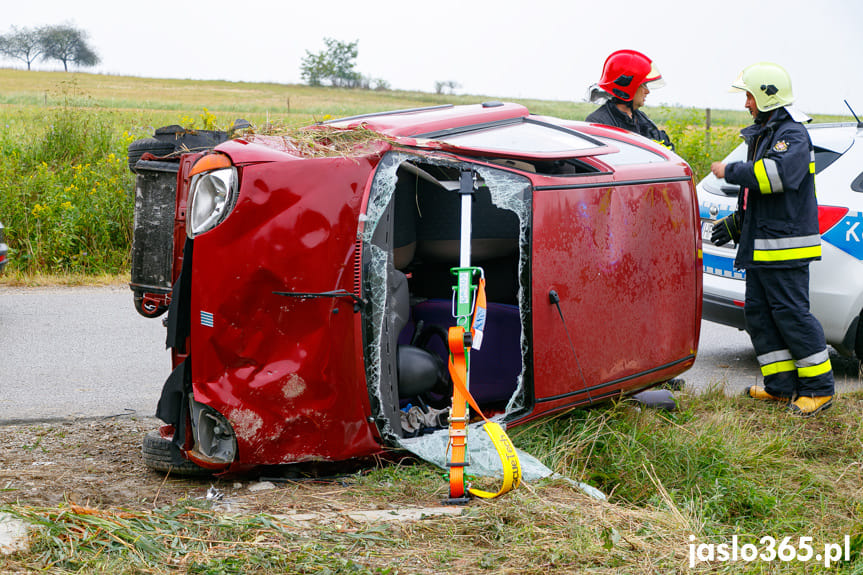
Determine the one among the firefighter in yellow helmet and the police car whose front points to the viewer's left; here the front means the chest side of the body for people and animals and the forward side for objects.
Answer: the firefighter in yellow helmet

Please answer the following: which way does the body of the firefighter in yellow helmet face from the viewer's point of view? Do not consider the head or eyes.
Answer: to the viewer's left

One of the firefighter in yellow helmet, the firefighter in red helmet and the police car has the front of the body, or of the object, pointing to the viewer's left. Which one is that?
the firefighter in yellow helmet

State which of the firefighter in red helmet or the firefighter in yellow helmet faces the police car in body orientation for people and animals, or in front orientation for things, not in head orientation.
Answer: the firefighter in red helmet

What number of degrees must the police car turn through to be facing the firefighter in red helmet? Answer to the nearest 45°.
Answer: approximately 135° to its left

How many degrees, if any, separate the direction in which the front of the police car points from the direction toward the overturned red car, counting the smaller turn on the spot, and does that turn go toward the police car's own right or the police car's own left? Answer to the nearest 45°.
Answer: approximately 180°

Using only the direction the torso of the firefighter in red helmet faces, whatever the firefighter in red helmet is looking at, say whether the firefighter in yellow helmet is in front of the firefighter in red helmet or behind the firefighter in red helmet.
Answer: in front

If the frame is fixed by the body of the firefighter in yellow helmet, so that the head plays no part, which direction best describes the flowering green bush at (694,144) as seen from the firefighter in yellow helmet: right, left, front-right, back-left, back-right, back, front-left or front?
right

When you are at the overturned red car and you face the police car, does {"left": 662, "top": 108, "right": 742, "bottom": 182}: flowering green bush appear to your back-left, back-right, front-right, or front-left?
front-left

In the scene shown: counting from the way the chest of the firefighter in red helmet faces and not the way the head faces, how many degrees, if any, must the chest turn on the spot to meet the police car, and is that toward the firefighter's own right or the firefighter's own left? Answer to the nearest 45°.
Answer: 0° — they already face it

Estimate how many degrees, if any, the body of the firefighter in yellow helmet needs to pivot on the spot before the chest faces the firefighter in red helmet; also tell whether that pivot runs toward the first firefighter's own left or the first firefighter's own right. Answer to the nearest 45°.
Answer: approximately 45° to the first firefighter's own right

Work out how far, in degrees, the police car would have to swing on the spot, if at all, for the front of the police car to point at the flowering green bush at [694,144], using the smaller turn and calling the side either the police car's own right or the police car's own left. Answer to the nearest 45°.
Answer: approximately 45° to the police car's own left

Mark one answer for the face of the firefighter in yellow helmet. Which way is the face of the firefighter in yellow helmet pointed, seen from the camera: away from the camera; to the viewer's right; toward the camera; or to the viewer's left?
to the viewer's left
